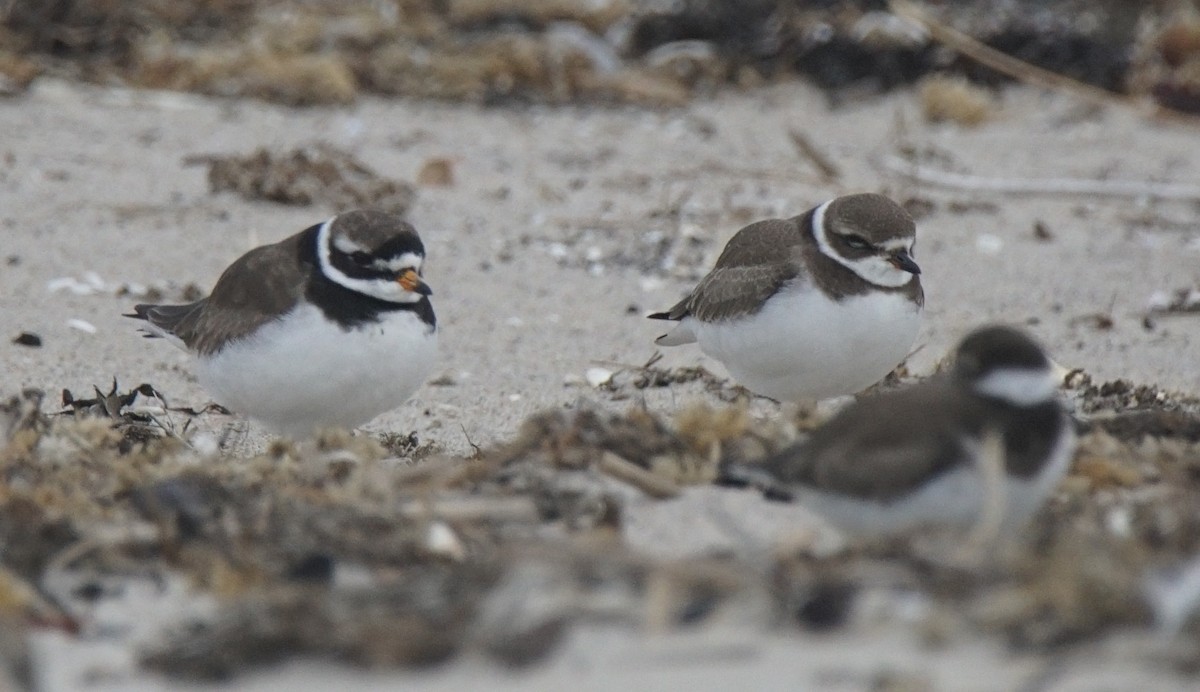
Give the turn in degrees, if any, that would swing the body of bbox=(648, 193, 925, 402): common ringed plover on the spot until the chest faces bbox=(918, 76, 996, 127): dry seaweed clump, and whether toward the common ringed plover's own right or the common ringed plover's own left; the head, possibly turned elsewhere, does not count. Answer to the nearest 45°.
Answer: approximately 135° to the common ringed plover's own left

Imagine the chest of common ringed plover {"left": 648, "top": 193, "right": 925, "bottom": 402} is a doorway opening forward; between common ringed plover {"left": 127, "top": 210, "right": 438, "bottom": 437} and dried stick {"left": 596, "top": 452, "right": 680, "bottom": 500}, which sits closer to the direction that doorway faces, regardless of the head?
the dried stick

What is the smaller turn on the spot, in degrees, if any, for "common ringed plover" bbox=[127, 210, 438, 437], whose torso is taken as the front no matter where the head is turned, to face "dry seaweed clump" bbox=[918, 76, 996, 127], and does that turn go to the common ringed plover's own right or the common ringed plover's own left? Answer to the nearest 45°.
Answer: approximately 90° to the common ringed plover's own left

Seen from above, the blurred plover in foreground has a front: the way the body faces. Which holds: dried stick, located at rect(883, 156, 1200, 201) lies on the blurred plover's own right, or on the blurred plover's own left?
on the blurred plover's own left

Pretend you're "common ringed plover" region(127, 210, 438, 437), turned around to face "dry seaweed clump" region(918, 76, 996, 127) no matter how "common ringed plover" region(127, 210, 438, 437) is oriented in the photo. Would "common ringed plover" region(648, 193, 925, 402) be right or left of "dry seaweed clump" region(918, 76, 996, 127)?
right

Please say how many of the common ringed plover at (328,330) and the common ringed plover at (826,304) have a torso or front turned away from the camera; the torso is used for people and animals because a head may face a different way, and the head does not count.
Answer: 0

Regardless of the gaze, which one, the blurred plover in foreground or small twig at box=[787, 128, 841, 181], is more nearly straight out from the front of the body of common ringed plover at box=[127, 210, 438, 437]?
the blurred plover in foreground

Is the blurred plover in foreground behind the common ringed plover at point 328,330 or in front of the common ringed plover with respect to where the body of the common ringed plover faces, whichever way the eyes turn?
in front

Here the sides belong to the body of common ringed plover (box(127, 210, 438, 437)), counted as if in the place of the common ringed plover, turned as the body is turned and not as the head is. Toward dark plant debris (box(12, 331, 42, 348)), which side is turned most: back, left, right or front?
back

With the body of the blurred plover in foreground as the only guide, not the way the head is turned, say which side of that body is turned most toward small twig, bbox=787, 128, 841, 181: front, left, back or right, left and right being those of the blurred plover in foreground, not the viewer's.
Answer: left

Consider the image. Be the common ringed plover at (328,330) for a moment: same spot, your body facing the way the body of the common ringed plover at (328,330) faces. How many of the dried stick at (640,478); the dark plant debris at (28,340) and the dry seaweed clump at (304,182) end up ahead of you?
1

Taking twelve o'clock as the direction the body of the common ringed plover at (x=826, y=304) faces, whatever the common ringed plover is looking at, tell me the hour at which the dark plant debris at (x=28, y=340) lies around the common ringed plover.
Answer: The dark plant debris is roughly at 5 o'clock from the common ringed plover.

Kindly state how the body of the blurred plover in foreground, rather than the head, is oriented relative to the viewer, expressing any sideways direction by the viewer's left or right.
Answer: facing to the right of the viewer

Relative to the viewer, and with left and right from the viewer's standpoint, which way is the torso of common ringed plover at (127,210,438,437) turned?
facing the viewer and to the right of the viewer

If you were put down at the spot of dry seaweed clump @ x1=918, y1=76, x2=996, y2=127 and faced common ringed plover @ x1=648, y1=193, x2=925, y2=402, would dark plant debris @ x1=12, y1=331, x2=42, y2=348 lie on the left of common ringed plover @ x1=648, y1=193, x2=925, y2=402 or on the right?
right

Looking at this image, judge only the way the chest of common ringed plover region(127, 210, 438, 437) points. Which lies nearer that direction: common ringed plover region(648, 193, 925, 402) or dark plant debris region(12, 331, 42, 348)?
the common ringed plover
